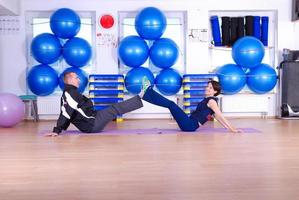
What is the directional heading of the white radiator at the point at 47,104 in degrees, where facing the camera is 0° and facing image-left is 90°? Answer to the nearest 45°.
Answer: approximately 0°

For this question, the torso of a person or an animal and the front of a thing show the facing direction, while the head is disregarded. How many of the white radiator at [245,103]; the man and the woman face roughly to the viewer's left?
1

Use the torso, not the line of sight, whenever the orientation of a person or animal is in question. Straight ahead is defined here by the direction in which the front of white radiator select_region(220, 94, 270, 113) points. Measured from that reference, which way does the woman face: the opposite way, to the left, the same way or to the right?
to the right

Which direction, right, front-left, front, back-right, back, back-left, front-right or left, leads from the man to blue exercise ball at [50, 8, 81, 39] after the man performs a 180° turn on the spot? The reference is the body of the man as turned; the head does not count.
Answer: right

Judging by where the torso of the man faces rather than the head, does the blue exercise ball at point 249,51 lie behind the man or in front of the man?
in front

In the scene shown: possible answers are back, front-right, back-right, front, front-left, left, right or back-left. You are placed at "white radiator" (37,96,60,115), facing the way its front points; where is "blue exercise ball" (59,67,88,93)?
front-left

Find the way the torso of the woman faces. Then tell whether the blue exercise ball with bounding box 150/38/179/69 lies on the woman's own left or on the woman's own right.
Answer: on the woman's own right

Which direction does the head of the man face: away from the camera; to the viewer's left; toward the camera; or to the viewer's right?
to the viewer's right

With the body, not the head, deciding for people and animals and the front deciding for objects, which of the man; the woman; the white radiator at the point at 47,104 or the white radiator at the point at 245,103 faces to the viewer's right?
the man

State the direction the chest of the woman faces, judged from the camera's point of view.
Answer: to the viewer's left

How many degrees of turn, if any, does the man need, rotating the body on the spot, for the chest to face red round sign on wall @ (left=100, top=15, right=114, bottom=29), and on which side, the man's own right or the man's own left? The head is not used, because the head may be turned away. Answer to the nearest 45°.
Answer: approximately 90° to the man's own left

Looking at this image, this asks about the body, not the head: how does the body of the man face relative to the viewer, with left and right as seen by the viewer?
facing to the right of the viewer

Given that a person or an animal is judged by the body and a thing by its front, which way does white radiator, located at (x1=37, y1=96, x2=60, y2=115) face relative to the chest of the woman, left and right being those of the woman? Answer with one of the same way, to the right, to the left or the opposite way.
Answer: to the left
